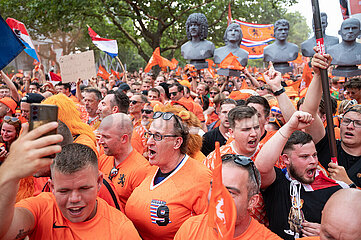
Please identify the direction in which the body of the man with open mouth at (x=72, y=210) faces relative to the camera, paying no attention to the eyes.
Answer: toward the camera

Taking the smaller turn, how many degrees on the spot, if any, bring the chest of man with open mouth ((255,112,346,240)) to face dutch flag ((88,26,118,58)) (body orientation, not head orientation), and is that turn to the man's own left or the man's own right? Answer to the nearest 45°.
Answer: approximately 180°

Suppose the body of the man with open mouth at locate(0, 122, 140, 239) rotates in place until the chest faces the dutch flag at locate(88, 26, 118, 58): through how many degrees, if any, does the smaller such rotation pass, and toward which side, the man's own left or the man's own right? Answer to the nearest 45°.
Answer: approximately 180°

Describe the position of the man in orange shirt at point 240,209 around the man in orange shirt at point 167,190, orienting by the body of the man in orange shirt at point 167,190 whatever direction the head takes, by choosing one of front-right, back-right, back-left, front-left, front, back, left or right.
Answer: left

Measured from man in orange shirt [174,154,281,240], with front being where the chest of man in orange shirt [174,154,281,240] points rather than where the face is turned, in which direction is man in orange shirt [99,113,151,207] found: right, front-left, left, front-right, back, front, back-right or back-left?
right

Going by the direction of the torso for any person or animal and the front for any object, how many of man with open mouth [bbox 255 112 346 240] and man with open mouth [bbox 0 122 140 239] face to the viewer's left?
0

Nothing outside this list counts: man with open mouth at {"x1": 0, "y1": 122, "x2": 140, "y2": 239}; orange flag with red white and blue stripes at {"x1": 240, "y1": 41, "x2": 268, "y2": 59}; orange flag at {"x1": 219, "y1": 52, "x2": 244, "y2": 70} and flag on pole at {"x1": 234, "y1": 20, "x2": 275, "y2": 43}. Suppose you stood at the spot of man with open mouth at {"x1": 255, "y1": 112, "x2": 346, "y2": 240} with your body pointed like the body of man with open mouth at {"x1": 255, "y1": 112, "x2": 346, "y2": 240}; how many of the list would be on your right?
1

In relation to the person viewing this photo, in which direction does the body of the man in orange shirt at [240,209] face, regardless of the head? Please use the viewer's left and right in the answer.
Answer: facing the viewer and to the left of the viewer

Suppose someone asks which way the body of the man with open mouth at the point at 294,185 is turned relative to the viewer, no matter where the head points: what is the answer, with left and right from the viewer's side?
facing the viewer and to the right of the viewer

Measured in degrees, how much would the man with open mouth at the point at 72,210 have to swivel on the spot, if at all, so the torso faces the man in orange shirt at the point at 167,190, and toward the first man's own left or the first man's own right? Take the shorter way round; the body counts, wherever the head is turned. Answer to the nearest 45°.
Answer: approximately 135° to the first man's own left
